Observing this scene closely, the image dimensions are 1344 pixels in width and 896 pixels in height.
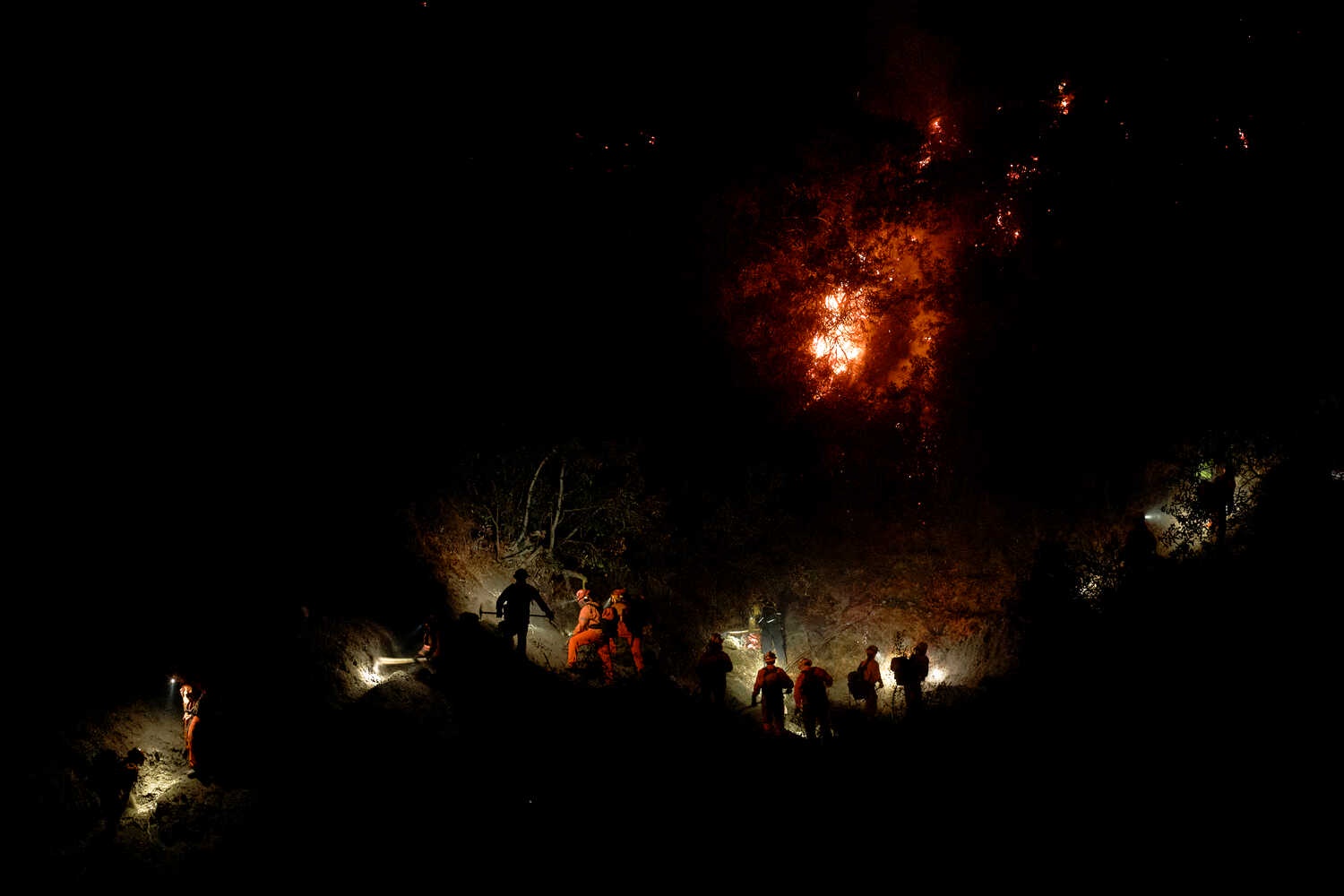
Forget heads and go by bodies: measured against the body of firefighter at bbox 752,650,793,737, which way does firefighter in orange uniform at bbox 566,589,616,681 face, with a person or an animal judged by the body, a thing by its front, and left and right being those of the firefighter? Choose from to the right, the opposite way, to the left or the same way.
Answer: to the left

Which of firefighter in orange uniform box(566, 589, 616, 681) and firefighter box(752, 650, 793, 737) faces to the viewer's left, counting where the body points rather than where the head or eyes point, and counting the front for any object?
the firefighter in orange uniform

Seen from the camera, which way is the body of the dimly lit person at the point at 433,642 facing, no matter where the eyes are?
to the viewer's left

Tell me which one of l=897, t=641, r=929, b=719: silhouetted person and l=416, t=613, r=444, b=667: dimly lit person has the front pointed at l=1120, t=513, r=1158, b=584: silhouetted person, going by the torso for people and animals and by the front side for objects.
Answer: l=897, t=641, r=929, b=719: silhouetted person

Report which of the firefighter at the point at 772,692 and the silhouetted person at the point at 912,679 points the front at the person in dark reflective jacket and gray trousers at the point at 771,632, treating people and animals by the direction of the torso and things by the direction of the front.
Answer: the firefighter

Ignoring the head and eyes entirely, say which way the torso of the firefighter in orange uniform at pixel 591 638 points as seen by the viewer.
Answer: to the viewer's left

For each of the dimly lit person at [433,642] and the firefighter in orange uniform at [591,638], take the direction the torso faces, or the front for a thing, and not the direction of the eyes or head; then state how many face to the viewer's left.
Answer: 2

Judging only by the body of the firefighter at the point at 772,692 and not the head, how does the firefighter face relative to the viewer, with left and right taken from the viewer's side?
facing away from the viewer

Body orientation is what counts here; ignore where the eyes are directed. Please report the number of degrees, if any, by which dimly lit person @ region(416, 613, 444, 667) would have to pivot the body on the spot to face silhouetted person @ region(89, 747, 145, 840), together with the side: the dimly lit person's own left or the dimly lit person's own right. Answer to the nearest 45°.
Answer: approximately 45° to the dimly lit person's own left
